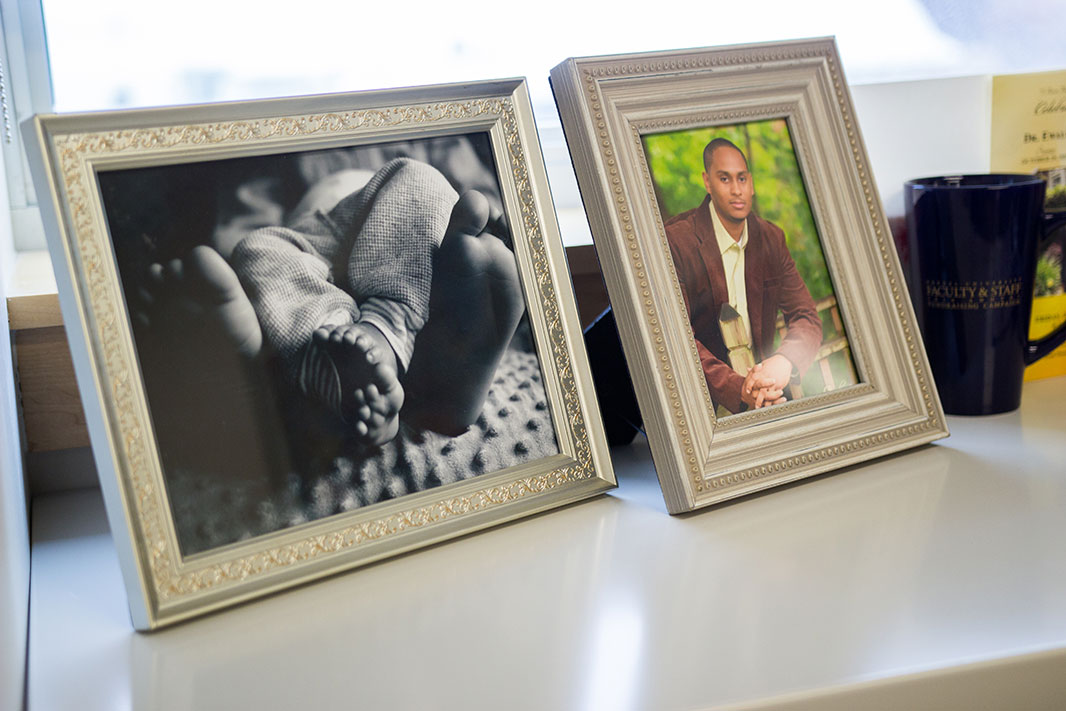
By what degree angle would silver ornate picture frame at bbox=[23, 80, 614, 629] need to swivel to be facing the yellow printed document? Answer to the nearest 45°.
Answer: approximately 45° to its left

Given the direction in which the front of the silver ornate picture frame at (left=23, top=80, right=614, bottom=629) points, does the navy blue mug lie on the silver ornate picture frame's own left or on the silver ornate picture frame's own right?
on the silver ornate picture frame's own left

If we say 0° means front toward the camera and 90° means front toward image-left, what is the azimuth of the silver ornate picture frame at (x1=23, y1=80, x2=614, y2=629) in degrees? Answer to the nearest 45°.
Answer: approximately 315°

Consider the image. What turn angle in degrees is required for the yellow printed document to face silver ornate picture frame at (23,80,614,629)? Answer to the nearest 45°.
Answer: approximately 45° to its right
